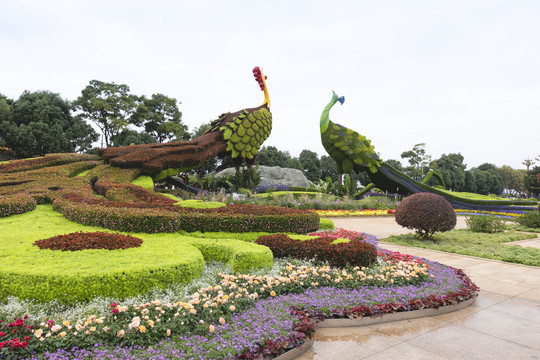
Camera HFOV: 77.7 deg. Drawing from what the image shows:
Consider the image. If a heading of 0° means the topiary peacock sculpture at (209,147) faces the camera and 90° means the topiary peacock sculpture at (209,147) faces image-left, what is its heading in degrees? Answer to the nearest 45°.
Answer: approximately 270°

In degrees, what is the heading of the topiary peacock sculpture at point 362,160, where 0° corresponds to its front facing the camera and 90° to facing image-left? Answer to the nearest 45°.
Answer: approximately 90°

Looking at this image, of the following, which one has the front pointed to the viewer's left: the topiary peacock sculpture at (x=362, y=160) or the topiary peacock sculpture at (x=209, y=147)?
the topiary peacock sculpture at (x=362, y=160)

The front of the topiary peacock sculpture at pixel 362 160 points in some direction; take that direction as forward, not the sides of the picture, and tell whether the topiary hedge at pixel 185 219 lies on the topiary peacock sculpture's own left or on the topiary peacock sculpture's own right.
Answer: on the topiary peacock sculpture's own left

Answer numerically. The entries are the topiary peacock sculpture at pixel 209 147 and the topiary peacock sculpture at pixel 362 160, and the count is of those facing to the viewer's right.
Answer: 1

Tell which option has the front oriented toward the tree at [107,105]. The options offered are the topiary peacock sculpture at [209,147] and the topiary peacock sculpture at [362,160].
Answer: the topiary peacock sculpture at [362,160]

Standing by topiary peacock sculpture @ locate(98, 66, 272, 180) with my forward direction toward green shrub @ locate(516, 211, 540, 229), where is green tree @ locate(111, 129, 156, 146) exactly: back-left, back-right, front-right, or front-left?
back-left

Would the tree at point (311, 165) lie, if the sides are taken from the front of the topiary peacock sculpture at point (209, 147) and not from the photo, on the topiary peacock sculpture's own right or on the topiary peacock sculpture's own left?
on the topiary peacock sculpture's own left

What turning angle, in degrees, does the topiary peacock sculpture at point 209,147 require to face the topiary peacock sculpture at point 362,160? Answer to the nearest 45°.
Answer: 0° — it already faces it

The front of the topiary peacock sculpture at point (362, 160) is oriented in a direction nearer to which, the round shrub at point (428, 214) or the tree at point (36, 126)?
the tree
